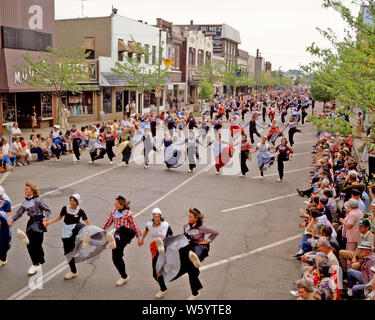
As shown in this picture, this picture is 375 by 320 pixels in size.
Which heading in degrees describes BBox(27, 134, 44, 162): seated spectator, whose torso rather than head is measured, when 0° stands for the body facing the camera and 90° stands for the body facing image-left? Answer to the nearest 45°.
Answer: approximately 315°

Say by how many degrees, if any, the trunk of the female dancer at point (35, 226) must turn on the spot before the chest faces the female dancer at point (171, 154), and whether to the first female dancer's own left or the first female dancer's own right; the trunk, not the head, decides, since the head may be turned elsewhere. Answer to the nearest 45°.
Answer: approximately 180°

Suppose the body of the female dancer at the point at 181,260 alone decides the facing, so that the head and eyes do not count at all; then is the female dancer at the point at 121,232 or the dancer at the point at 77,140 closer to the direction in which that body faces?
the female dancer

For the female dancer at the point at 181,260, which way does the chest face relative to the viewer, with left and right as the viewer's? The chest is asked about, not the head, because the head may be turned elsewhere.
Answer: facing the viewer and to the left of the viewer

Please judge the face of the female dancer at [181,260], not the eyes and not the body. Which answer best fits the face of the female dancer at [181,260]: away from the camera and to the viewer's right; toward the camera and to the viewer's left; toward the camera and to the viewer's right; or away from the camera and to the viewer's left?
toward the camera and to the viewer's left

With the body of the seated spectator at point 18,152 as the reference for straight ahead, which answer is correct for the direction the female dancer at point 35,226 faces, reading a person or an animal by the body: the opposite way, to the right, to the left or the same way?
to the right

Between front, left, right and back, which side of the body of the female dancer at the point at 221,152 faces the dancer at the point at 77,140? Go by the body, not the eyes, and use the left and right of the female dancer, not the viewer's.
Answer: right

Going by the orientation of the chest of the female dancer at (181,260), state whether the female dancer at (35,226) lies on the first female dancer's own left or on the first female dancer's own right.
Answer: on the first female dancer's own right

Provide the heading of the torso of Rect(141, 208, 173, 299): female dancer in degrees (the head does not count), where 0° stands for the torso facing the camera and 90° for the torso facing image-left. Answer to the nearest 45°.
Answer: approximately 0°

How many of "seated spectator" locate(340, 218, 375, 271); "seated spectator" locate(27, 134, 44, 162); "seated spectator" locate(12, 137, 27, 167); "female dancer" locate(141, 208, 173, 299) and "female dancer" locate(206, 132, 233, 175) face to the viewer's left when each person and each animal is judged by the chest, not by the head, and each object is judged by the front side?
1

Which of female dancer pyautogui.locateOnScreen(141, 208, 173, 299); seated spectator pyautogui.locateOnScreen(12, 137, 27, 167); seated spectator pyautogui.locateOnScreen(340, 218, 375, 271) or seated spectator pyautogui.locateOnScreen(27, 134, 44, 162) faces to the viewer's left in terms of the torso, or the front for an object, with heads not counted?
seated spectator pyautogui.locateOnScreen(340, 218, 375, 271)

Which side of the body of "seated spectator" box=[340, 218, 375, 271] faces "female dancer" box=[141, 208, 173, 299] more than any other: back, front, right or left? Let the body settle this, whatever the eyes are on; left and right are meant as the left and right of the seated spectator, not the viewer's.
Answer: front

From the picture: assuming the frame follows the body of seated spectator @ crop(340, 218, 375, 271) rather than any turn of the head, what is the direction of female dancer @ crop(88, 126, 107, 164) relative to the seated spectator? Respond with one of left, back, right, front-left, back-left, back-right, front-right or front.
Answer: front-right

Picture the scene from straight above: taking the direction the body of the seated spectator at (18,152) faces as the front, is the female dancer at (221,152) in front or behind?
in front

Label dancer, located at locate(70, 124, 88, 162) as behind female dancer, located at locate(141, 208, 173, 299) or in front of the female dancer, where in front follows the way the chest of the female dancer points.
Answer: behind

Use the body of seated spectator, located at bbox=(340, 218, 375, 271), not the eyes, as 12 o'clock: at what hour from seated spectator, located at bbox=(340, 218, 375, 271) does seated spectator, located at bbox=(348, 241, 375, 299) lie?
seated spectator, located at bbox=(348, 241, 375, 299) is roughly at 9 o'clock from seated spectator, located at bbox=(340, 218, 375, 271).

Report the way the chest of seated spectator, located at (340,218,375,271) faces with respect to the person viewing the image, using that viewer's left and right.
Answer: facing to the left of the viewer
